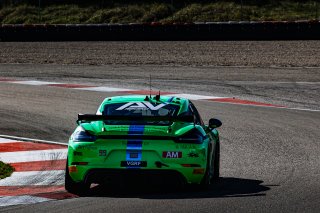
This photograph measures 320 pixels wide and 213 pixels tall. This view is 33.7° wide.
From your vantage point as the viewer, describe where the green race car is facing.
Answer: facing away from the viewer
